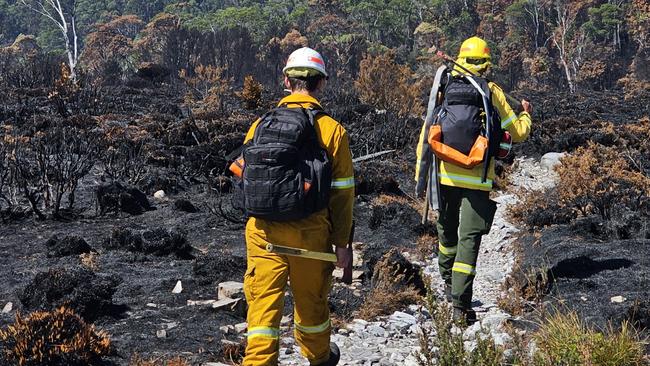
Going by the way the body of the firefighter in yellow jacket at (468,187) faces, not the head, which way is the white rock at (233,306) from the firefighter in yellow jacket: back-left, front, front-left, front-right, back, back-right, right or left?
left

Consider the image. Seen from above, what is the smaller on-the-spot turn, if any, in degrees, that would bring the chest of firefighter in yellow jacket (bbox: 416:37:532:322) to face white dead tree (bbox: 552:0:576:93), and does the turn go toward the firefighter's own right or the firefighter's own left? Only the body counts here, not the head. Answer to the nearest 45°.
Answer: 0° — they already face it

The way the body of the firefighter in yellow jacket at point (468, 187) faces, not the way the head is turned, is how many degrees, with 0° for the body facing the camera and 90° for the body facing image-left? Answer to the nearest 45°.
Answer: approximately 180°

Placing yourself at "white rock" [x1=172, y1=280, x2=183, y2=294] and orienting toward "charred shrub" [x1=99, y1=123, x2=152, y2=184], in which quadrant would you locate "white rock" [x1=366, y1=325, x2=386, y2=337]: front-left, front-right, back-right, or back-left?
back-right

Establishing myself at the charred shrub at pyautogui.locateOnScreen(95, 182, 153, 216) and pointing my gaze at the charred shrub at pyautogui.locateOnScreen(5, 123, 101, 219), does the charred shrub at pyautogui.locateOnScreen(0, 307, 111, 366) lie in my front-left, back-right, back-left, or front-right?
back-left

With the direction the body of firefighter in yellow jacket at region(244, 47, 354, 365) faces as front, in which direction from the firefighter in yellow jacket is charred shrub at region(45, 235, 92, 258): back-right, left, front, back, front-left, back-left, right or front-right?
front-left

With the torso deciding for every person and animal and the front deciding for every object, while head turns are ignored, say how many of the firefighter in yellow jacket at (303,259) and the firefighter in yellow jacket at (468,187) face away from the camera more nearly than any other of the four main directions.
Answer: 2

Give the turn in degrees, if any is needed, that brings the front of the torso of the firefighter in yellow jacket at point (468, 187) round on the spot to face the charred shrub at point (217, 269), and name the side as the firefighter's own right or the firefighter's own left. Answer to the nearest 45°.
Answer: approximately 90° to the firefighter's own left

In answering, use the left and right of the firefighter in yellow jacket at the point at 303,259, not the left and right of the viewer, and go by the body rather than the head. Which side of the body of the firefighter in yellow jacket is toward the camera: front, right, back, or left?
back

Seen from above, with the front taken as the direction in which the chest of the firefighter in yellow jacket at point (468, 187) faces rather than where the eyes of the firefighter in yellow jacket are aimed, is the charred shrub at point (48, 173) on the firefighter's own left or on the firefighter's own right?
on the firefighter's own left

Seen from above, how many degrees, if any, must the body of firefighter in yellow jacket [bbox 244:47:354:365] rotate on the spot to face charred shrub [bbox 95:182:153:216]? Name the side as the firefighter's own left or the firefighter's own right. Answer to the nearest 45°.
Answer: approximately 45° to the firefighter's own left

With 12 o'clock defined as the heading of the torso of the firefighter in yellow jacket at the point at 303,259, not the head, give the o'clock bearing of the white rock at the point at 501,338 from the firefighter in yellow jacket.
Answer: The white rock is roughly at 2 o'clock from the firefighter in yellow jacket.

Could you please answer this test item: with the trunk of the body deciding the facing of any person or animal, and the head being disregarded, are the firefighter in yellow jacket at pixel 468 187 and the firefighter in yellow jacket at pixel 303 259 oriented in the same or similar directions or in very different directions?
same or similar directions

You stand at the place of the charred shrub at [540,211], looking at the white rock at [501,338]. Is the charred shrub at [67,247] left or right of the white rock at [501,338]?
right

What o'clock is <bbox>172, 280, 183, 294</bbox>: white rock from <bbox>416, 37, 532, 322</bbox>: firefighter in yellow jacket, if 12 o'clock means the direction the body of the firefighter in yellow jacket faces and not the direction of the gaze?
The white rock is roughly at 9 o'clock from the firefighter in yellow jacket.

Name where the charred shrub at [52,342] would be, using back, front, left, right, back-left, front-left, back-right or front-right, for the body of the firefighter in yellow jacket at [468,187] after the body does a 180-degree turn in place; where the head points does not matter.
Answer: front-right

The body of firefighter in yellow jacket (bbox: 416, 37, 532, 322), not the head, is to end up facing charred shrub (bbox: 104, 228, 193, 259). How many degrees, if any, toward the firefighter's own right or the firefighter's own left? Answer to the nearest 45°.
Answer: approximately 45° to the firefighter's own left
